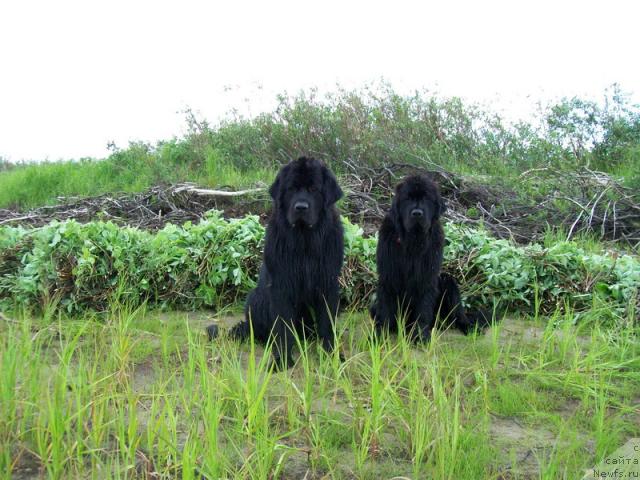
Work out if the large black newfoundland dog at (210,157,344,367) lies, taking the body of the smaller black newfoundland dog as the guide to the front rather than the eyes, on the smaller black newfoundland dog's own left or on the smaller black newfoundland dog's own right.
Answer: on the smaller black newfoundland dog's own right

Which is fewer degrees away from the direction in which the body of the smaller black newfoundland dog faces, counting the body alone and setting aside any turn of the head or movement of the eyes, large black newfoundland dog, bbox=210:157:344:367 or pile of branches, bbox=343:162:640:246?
the large black newfoundland dog

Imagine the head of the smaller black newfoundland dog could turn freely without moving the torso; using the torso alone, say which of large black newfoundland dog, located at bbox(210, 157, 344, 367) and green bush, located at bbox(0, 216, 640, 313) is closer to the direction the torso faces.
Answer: the large black newfoundland dog

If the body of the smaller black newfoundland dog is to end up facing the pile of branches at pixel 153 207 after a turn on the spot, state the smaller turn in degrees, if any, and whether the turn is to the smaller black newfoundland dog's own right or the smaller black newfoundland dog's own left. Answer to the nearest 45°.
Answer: approximately 135° to the smaller black newfoundland dog's own right

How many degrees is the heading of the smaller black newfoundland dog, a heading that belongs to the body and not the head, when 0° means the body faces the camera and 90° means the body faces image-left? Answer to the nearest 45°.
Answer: approximately 0°

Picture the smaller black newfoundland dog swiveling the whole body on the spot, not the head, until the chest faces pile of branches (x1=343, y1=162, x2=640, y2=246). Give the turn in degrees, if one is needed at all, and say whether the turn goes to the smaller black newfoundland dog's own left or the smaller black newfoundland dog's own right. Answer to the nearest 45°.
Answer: approximately 180°

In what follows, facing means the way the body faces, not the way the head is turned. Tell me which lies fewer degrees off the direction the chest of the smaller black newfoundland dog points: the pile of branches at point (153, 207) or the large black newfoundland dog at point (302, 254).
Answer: the large black newfoundland dog
